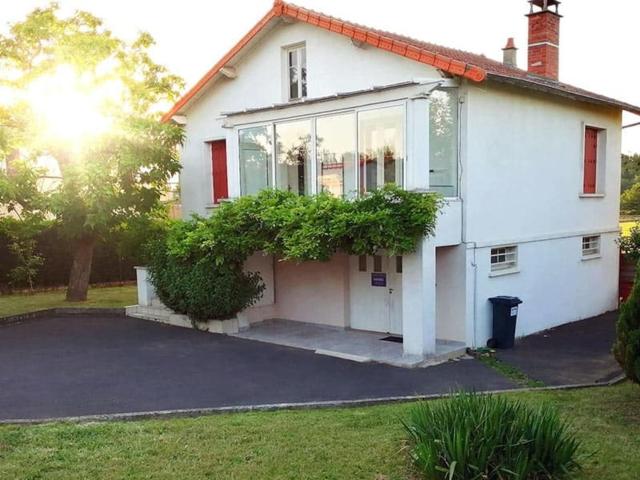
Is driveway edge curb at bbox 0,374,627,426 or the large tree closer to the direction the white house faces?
the driveway edge curb

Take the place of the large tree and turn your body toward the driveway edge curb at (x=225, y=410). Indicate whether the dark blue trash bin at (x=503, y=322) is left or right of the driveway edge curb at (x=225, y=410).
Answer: left

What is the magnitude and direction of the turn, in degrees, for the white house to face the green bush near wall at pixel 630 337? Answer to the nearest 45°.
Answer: approximately 45° to its left

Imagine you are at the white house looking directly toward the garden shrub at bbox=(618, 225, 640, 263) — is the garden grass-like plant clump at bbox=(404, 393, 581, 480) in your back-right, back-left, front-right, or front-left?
back-right

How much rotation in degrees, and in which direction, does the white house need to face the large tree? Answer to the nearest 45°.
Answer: approximately 45° to its right

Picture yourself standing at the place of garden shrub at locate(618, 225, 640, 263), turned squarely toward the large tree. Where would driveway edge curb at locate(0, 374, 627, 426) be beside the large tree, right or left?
left

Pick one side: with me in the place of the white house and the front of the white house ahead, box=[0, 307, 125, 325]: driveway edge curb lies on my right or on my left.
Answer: on my right

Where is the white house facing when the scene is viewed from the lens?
facing the viewer and to the left of the viewer

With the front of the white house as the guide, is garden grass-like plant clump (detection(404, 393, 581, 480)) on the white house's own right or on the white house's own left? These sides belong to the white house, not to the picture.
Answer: on the white house's own left
